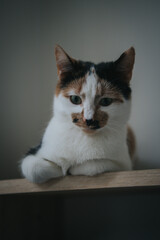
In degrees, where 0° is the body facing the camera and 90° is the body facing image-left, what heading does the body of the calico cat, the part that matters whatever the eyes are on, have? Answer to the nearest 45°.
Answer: approximately 0°
